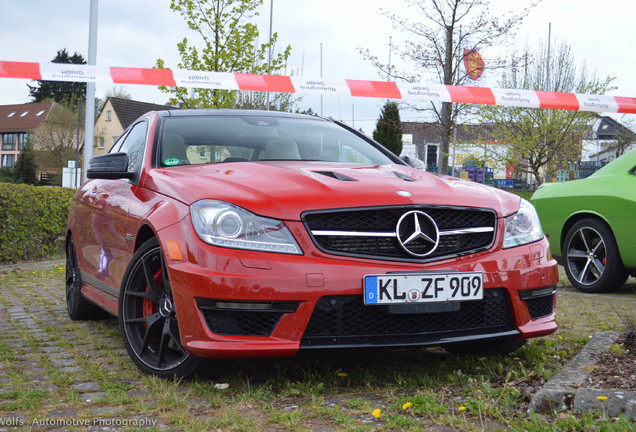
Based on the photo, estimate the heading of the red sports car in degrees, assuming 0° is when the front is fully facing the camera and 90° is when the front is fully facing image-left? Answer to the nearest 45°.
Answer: approximately 315°

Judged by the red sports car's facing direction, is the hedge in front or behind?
behind

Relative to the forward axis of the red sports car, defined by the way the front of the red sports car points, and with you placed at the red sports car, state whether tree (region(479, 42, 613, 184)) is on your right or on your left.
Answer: on your left

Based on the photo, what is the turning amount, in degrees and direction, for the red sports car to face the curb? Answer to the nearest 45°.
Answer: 0° — it already faces it

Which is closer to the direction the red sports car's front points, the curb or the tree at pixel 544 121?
the curb

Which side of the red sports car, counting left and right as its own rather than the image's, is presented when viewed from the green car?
left
